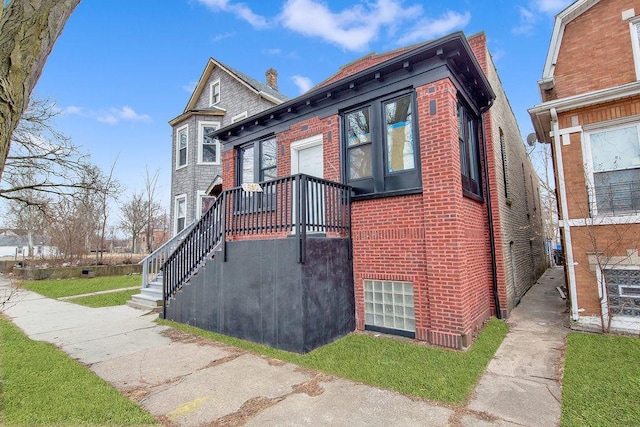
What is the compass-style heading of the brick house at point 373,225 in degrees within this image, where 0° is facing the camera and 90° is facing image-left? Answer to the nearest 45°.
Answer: approximately 45°

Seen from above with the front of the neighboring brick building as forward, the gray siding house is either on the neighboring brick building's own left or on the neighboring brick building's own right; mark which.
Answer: on the neighboring brick building's own right

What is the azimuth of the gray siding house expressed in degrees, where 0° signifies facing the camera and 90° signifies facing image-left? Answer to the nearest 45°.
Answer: approximately 45°

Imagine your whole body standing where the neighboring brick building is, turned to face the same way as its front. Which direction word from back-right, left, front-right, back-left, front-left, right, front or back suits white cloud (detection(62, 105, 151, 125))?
right

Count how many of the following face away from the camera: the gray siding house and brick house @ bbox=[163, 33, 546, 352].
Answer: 0

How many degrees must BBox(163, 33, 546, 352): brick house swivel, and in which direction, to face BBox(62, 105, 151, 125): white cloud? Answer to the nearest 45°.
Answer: approximately 90° to its right
